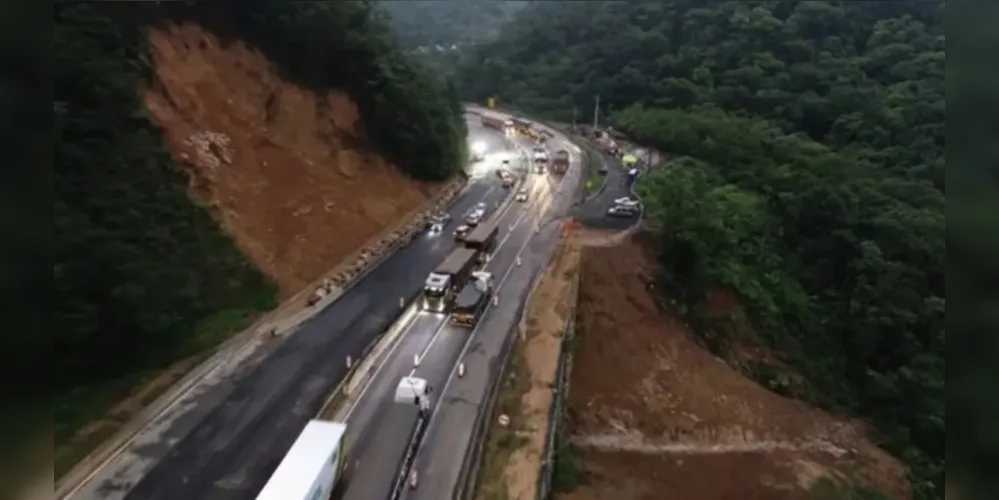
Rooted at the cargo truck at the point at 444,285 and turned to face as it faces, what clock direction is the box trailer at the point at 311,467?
The box trailer is roughly at 11 o'clock from the cargo truck.

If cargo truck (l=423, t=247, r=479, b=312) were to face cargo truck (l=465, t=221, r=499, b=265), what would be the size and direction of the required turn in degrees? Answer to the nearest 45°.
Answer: approximately 135° to its right

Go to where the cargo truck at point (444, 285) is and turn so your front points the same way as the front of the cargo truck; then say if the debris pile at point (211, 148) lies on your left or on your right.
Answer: on your right

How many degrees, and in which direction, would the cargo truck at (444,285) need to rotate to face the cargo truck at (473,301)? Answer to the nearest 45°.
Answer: approximately 90° to its left

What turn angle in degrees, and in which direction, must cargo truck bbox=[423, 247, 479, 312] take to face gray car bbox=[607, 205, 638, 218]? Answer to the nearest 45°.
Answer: approximately 180°

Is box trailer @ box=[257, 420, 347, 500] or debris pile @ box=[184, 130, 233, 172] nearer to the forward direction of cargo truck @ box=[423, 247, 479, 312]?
the box trailer

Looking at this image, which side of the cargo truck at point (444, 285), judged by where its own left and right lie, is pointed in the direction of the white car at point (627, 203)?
back

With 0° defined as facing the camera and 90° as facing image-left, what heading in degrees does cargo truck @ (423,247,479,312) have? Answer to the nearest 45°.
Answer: approximately 45°
